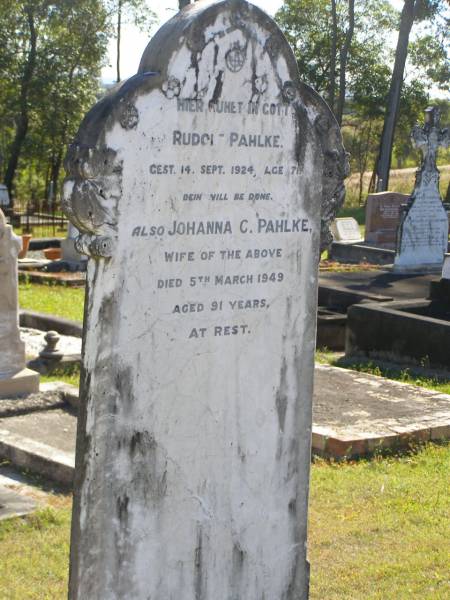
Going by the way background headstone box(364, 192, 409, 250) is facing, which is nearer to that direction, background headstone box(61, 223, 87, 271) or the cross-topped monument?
the cross-topped monument

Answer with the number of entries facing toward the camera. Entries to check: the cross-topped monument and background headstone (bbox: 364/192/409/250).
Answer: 2

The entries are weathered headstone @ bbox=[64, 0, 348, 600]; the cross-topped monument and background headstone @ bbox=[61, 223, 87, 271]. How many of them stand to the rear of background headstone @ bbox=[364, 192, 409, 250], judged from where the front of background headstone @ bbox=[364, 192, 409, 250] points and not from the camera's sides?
0

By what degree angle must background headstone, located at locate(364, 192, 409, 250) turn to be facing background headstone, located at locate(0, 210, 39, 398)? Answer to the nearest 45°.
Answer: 0° — it already faces it

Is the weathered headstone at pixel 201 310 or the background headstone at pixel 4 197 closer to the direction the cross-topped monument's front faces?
the weathered headstone

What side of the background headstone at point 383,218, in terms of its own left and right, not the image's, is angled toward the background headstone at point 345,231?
right

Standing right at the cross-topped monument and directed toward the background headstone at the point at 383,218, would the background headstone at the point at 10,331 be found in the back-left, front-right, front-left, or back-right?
back-left

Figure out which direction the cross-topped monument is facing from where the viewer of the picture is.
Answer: facing the viewer

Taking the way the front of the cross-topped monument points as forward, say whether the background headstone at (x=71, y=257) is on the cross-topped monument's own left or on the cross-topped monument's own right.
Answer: on the cross-topped monument's own right

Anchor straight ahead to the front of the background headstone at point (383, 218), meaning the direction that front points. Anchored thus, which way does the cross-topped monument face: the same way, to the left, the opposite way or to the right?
the same way

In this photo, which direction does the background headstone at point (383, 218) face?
toward the camera

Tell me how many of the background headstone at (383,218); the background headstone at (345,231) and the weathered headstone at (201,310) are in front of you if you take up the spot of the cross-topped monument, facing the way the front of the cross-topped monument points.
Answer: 1

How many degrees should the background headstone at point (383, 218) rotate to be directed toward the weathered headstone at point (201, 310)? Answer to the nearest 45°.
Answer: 0° — it already faces it

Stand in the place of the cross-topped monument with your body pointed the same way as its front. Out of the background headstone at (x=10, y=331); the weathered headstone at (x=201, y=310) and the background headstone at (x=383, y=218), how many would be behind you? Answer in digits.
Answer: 1
